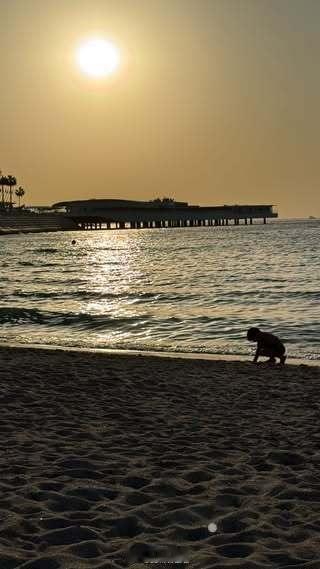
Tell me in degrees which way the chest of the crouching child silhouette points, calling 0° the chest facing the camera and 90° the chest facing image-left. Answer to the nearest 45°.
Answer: approximately 90°
